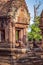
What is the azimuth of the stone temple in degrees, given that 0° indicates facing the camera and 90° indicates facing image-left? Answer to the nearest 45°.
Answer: approximately 315°
